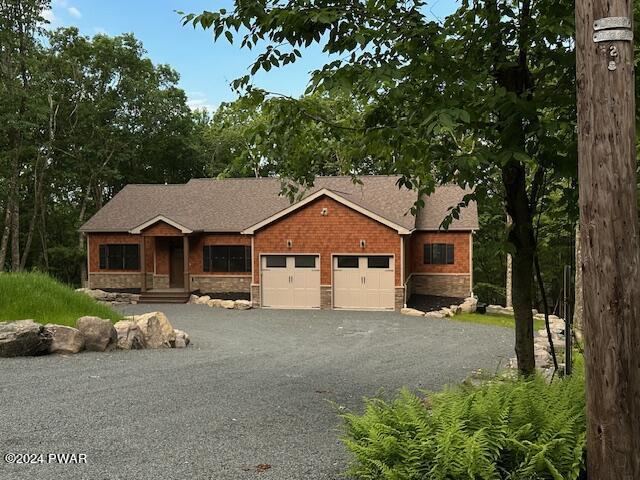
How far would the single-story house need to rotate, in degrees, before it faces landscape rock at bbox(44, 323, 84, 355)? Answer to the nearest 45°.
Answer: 0° — it already faces it

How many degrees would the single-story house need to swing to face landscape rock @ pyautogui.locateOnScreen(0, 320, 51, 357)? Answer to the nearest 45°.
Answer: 0° — it already faces it

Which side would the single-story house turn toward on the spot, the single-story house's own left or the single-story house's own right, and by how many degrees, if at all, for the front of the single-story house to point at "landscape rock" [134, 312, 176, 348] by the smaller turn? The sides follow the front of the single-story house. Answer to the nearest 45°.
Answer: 0° — it already faces it

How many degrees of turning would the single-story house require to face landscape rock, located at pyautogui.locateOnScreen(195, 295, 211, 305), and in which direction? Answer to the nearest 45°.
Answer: approximately 90° to its right

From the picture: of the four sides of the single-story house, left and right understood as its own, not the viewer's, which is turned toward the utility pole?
front

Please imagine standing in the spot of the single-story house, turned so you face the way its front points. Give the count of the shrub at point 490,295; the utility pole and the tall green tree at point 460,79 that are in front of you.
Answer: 2

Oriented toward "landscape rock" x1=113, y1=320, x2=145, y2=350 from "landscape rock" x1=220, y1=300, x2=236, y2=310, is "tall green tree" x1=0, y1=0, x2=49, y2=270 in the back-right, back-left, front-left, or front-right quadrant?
back-right

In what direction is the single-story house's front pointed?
toward the camera

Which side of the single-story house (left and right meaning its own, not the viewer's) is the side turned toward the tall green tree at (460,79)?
front

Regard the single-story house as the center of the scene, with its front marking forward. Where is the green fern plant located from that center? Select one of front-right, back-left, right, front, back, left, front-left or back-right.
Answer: front

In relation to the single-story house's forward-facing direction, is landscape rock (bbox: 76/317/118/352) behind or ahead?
ahead
